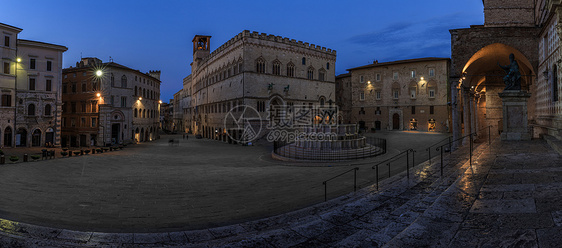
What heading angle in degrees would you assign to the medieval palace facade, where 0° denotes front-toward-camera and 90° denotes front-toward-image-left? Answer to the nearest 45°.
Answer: approximately 315°

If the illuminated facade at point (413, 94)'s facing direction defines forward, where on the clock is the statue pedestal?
The statue pedestal is roughly at 12 o'clock from the illuminated facade.

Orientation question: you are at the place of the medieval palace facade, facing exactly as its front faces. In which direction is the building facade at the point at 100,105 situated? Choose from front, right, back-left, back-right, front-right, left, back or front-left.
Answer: back-right

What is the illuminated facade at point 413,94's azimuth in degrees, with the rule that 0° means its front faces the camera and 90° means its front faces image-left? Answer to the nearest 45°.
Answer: approximately 0°

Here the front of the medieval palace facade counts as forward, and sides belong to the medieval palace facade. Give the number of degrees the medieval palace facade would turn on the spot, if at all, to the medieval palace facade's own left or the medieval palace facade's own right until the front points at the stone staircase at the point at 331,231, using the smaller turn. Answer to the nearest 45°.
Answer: approximately 45° to the medieval palace facade's own right

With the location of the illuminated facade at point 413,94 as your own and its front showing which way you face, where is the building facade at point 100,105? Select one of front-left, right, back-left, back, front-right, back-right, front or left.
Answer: front-right

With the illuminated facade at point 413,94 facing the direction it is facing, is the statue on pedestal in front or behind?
in front

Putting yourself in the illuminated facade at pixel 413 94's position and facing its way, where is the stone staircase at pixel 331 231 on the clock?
The stone staircase is roughly at 12 o'clock from the illuminated facade.

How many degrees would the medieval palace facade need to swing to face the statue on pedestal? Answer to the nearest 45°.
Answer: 0° — it already faces it

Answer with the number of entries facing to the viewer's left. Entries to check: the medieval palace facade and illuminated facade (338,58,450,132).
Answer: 0
